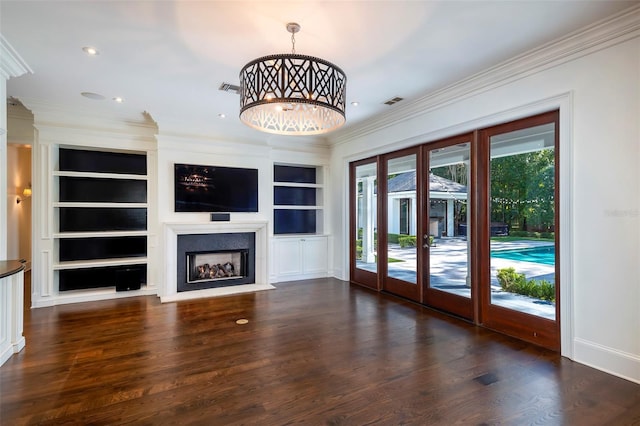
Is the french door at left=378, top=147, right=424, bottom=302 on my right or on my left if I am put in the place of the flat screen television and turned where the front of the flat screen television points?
on my left

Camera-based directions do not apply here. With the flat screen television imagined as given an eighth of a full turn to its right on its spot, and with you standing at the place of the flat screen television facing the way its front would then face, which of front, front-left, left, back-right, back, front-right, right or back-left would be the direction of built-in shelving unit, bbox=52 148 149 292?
front-right

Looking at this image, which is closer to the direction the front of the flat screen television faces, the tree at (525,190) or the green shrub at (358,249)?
the tree

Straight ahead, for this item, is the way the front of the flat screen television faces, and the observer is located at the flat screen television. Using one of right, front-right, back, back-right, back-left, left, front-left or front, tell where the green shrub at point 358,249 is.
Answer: left

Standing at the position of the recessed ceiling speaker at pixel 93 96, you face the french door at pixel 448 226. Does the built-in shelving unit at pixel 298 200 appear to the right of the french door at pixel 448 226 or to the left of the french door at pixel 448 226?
left

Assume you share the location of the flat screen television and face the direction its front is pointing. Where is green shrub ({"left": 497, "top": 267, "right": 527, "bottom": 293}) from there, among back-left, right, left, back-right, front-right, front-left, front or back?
front-left

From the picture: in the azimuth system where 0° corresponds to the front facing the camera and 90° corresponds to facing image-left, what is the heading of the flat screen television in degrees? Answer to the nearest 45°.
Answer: approximately 0°
